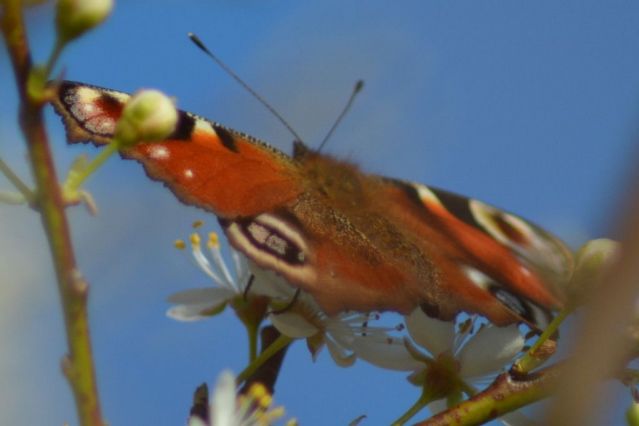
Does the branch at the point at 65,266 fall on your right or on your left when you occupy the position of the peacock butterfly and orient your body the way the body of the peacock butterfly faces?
on your left

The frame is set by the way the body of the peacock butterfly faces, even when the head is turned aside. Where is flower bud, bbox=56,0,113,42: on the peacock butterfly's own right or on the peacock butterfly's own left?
on the peacock butterfly's own left

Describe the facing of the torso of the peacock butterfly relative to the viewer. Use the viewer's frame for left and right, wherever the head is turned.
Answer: facing away from the viewer and to the left of the viewer
